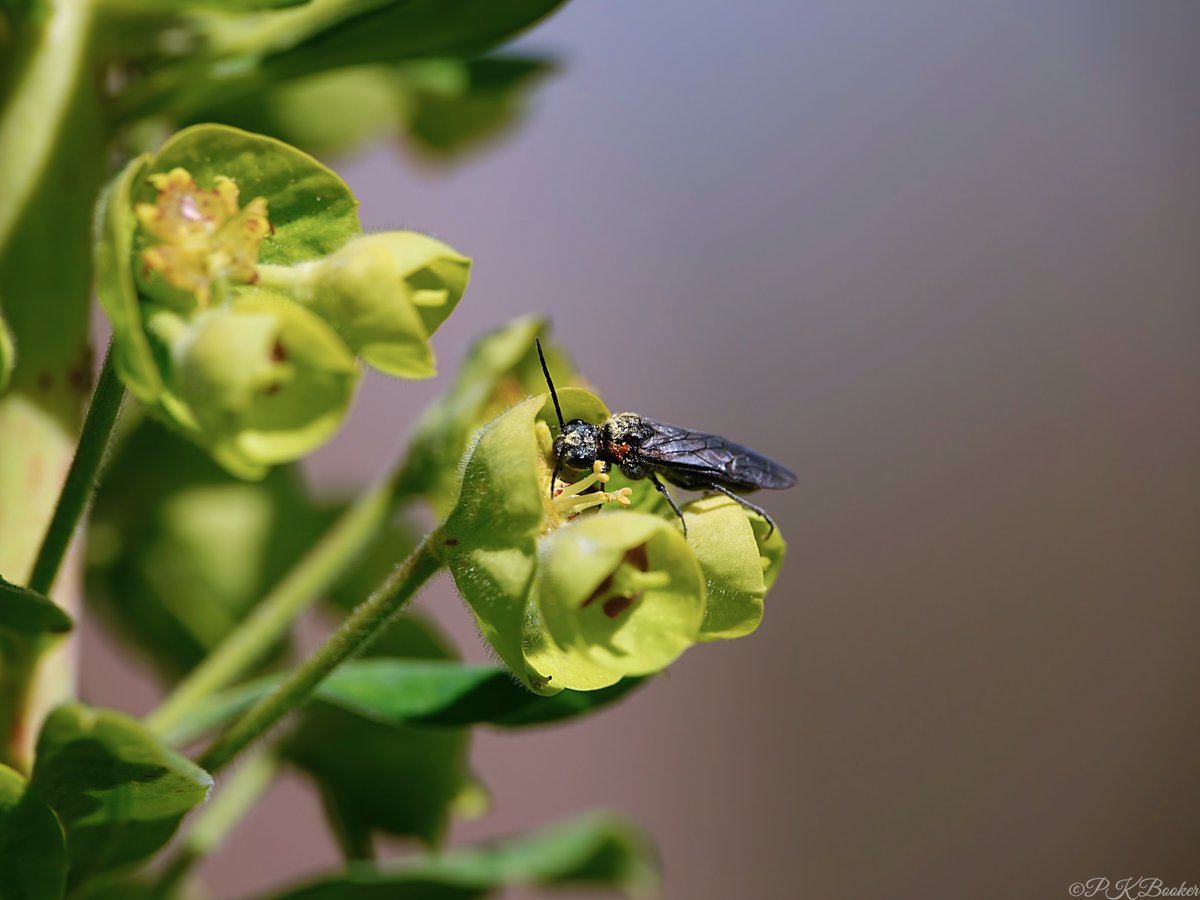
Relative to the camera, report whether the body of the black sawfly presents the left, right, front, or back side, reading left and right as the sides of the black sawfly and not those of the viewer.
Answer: left
